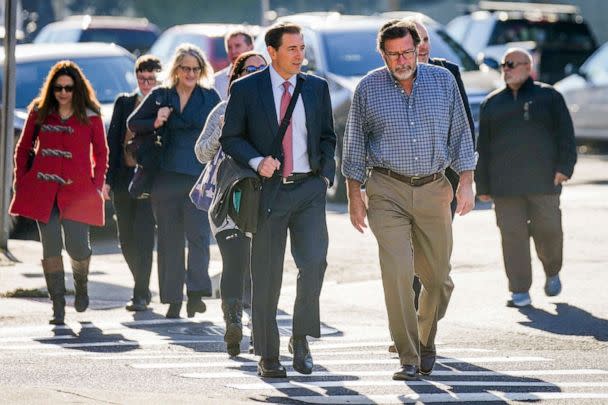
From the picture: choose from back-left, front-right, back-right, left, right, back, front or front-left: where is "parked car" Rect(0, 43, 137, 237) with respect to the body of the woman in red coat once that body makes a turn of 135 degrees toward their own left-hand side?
front-left

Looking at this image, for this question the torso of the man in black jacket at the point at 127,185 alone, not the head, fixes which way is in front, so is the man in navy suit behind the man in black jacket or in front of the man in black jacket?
in front

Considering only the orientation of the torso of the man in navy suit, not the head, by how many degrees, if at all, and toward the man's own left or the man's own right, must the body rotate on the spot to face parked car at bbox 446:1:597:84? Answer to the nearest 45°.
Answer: approximately 180°
